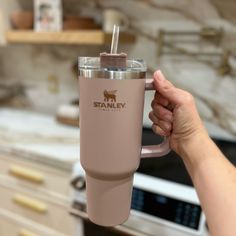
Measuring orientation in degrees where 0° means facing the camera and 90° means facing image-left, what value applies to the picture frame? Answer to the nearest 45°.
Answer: approximately 0°

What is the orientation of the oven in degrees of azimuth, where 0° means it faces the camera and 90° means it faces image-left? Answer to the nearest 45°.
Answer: approximately 45°

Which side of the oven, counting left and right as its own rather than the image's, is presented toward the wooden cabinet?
right

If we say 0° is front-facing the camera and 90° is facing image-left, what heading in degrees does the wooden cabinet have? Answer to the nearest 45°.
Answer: approximately 45°
